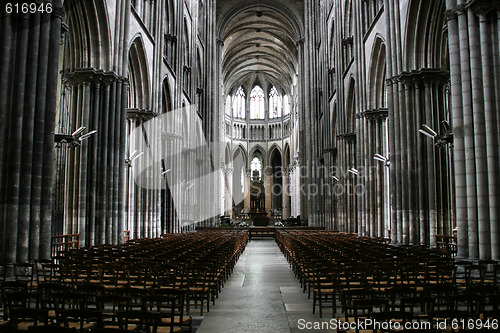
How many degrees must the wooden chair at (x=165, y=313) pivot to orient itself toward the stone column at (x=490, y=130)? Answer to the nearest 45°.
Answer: approximately 45° to its right

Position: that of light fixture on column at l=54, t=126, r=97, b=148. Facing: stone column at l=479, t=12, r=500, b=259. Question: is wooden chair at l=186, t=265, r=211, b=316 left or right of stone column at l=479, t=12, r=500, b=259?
right

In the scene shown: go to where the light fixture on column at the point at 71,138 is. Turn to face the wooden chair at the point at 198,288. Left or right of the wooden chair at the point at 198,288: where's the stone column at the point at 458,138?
left

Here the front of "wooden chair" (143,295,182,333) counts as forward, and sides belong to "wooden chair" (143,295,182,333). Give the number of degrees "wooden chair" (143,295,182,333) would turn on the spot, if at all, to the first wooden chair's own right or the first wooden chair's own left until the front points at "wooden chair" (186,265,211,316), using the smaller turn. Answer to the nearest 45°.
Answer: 0° — it already faces it

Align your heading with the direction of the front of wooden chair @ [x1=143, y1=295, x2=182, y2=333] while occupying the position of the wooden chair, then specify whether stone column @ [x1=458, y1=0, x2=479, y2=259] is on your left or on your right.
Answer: on your right

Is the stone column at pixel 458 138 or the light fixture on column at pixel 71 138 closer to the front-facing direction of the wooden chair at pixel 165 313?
the light fixture on column

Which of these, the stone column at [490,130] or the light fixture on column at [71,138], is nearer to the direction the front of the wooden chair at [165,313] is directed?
the light fixture on column

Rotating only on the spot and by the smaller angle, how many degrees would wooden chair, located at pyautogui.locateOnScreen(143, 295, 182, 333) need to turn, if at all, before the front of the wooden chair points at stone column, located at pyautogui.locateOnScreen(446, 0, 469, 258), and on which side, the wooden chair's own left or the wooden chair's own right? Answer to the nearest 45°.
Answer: approximately 45° to the wooden chair's own right

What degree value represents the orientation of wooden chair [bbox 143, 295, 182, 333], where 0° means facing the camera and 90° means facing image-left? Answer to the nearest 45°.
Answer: approximately 180°
